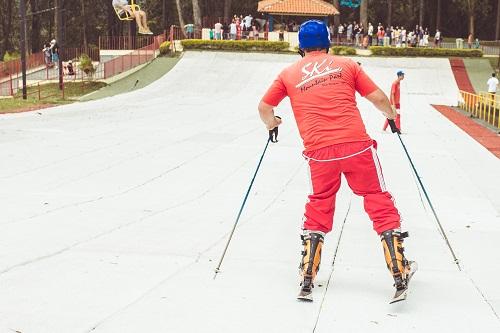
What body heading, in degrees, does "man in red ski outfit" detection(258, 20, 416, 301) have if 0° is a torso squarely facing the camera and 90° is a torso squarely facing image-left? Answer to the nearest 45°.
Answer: approximately 180°

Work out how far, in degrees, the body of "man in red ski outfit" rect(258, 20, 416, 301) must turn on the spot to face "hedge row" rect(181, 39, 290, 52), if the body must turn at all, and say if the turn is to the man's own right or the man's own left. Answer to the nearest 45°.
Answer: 0° — they already face it

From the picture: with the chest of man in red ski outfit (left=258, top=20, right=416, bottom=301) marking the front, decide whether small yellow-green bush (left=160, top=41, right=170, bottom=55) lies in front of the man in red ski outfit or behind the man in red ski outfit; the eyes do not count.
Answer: in front

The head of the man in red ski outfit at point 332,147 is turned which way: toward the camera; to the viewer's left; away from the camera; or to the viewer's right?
away from the camera

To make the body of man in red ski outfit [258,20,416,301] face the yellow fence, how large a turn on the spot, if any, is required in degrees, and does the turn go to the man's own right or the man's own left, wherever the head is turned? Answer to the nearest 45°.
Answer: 0° — they already face it

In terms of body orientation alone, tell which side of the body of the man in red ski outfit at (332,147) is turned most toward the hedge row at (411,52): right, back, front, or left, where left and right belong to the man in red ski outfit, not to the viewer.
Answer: front
